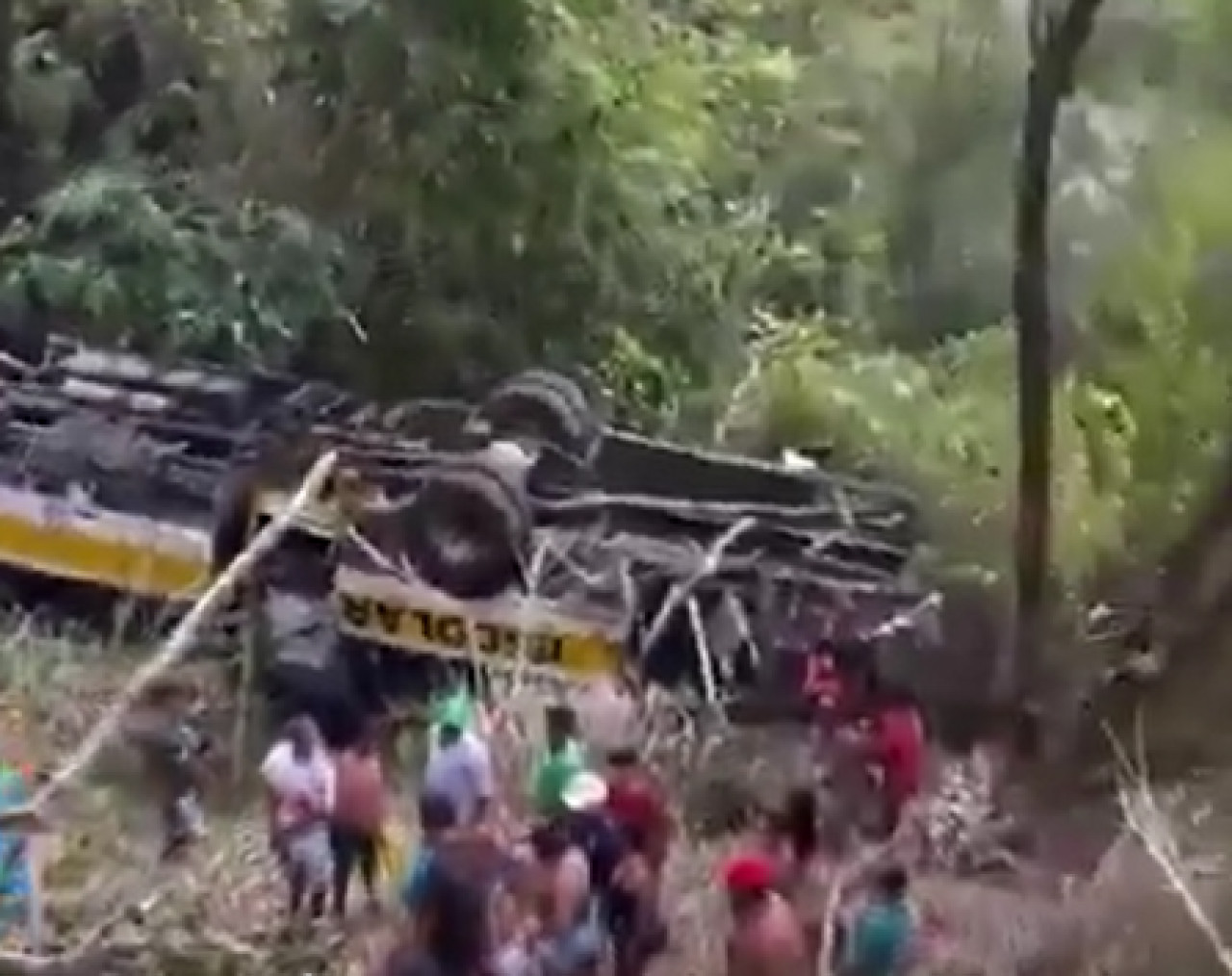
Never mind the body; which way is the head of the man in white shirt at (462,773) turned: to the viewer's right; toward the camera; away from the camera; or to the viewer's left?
away from the camera

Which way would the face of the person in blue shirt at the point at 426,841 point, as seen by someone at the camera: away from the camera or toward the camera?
away from the camera

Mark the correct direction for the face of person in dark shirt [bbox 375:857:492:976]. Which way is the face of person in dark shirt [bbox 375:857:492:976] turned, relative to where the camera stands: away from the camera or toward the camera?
away from the camera

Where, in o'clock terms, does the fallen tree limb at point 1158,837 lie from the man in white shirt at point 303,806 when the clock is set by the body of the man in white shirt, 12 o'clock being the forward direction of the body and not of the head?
The fallen tree limb is roughly at 4 o'clock from the man in white shirt.

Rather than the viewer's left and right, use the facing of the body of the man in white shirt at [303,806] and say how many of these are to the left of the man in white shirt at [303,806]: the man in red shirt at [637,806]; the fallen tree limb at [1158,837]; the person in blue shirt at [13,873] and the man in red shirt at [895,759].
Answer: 1

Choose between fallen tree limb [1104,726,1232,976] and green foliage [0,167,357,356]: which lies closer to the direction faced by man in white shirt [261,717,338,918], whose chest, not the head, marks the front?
the green foliage

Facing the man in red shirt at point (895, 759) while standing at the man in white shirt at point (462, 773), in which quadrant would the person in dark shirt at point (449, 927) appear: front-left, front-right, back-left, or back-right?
back-right

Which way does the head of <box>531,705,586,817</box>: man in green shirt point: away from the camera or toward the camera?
away from the camera

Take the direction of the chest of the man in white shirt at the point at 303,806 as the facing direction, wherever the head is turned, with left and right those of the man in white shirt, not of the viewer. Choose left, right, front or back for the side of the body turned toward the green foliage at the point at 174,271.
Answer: front

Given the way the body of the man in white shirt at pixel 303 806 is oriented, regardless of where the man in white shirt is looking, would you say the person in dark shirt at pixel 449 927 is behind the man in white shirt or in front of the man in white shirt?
behind

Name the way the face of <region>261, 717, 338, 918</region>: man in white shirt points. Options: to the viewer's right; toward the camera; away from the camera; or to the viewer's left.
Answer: away from the camera

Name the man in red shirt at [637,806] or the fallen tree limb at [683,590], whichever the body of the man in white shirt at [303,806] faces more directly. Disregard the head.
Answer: the fallen tree limb

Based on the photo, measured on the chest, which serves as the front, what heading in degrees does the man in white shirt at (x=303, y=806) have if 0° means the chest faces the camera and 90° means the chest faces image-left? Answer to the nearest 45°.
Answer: approximately 180°
